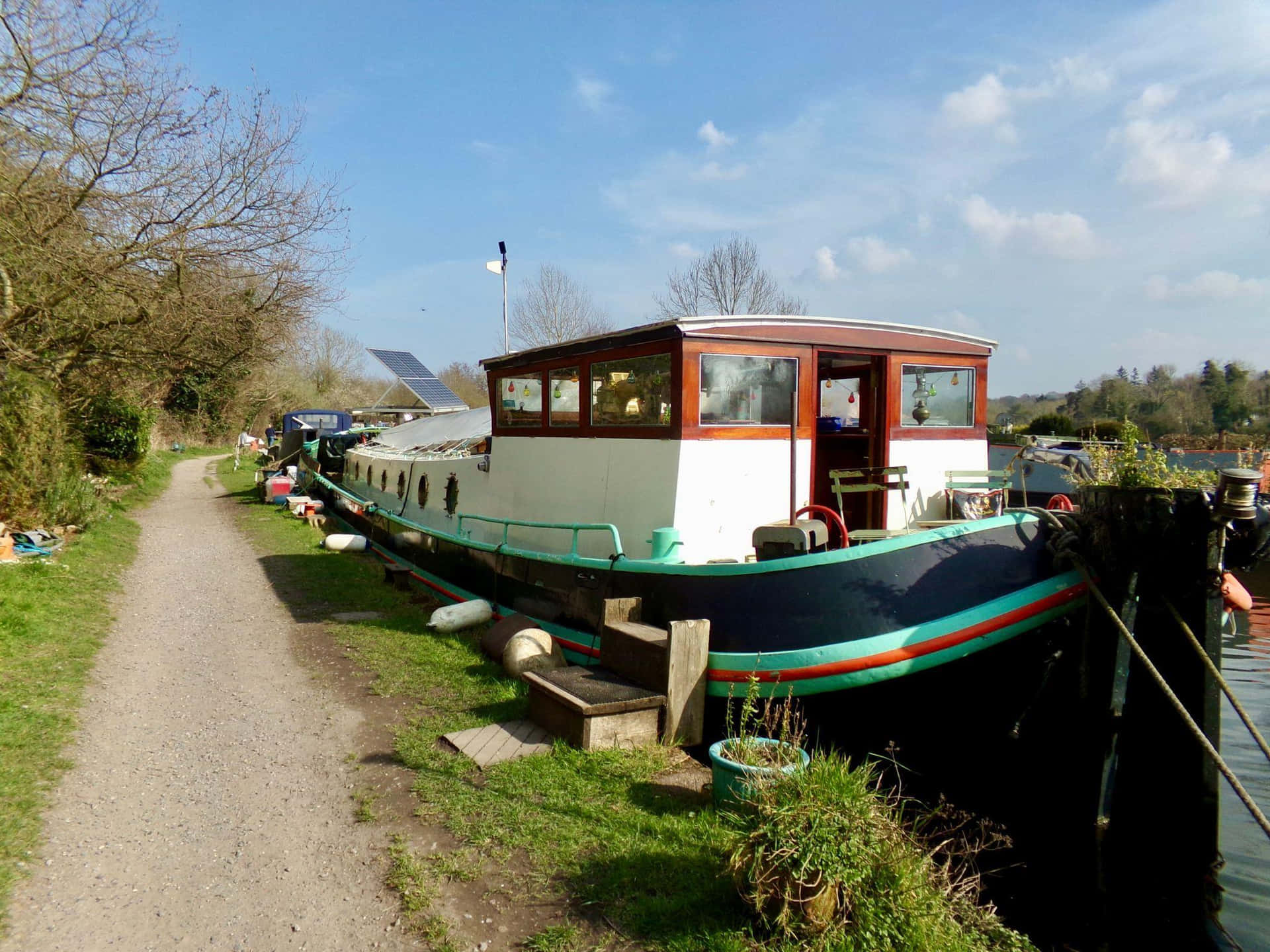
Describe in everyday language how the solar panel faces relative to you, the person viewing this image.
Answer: facing the viewer and to the right of the viewer

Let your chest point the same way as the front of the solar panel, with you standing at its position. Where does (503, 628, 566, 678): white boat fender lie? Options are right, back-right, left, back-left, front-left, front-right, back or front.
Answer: front-right

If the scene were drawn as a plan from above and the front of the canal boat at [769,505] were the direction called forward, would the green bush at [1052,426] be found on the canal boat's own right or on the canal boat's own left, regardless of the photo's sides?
on the canal boat's own right

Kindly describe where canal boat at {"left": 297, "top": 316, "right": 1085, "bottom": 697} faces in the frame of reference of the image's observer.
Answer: facing away from the viewer and to the left of the viewer

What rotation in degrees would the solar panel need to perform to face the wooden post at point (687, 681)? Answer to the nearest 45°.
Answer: approximately 45° to its right

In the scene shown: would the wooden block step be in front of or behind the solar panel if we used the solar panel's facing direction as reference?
in front

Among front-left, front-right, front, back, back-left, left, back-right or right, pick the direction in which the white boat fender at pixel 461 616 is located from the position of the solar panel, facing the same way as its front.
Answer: front-right

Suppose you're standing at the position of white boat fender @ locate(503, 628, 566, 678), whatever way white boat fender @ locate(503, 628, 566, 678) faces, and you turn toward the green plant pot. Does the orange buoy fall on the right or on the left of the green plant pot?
left

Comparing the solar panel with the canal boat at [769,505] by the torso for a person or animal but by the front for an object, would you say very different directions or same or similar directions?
very different directions

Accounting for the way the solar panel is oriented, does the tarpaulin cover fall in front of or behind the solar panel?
in front

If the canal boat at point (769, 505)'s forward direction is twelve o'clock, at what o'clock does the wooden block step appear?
The wooden block step is roughly at 7 o'clock from the canal boat.
